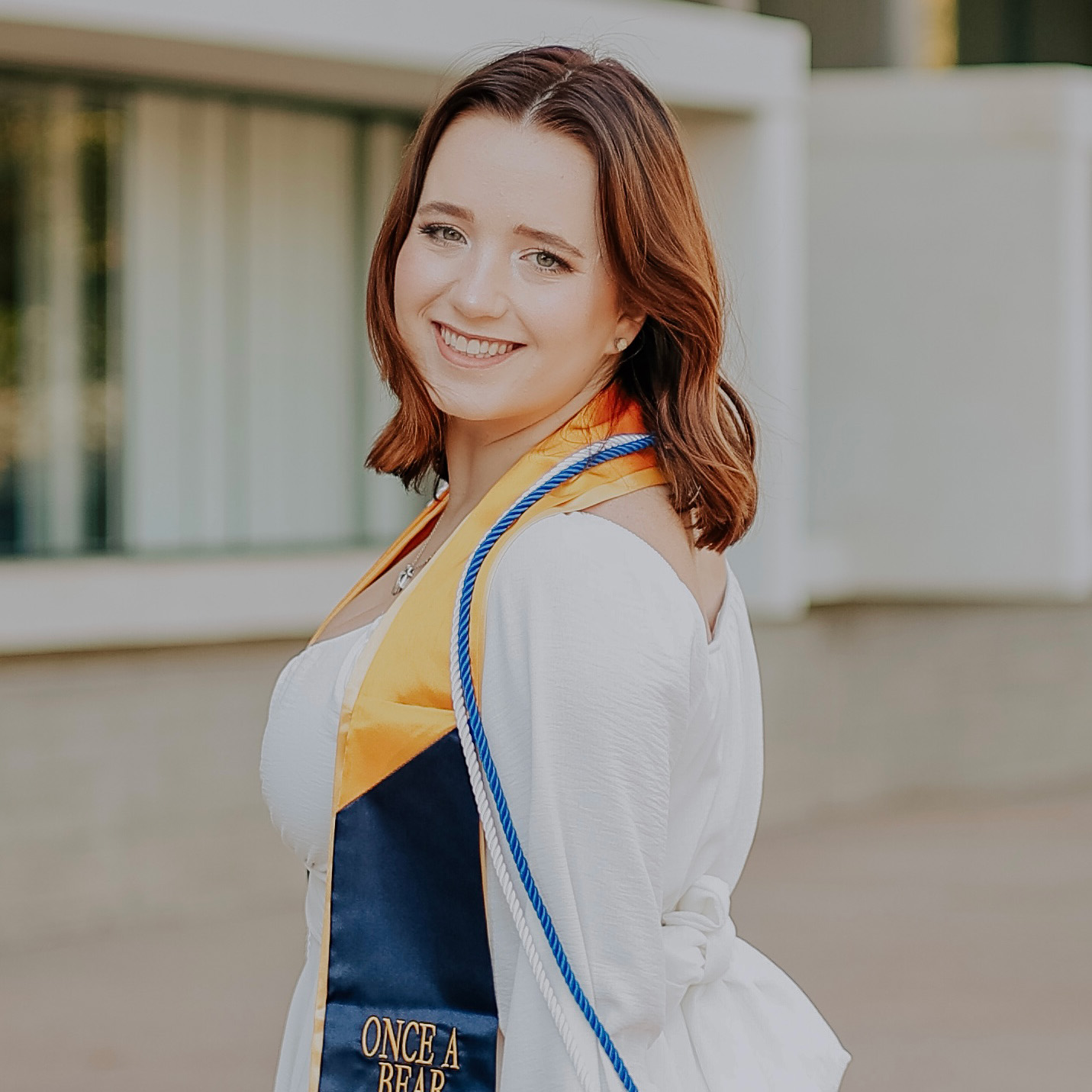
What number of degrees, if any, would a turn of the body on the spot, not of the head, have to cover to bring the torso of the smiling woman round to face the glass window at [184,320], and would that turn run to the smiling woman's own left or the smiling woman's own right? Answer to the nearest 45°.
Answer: approximately 90° to the smiling woman's own right

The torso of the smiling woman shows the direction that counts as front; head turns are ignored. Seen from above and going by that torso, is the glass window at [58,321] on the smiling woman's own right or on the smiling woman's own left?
on the smiling woman's own right

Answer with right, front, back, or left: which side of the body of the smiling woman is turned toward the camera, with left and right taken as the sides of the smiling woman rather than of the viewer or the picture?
left

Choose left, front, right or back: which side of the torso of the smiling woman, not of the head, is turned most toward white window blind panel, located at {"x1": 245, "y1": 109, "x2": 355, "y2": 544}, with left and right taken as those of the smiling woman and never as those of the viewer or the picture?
right
